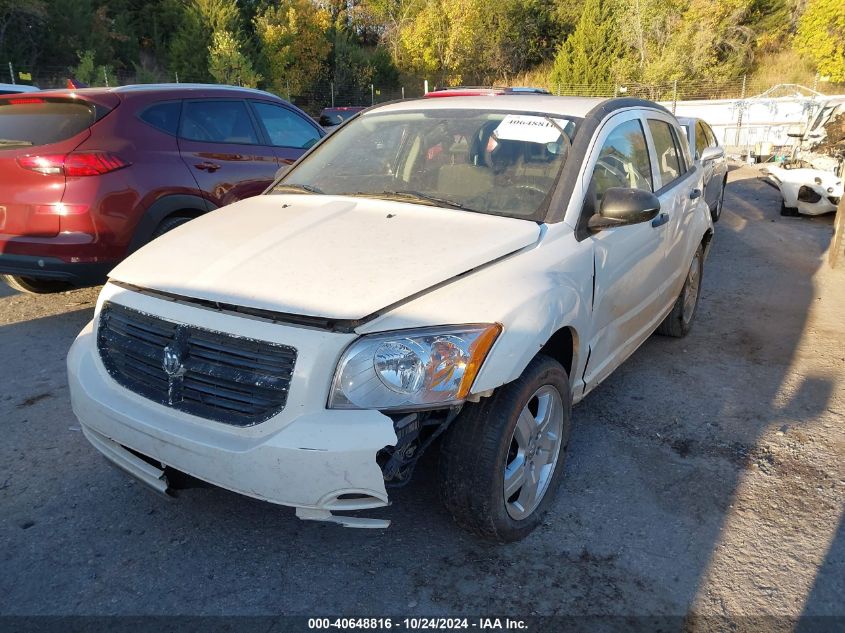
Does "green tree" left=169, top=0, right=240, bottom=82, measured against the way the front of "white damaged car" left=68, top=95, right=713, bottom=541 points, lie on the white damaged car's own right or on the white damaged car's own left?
on the white damaged car's own right

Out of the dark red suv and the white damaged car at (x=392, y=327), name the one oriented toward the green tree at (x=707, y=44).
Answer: the dark red suv

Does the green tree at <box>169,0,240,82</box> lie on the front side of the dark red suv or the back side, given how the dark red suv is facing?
on the front side

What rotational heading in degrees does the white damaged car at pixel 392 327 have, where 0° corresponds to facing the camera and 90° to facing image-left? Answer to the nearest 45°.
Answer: approximately 45°

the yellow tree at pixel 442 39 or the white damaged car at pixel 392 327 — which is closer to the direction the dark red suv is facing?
the yellow tree

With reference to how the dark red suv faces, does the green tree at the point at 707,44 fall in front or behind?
in front

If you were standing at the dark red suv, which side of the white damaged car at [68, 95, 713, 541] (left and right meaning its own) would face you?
right

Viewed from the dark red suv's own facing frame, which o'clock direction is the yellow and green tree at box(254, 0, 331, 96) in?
The yellow and green tree is roughly at 11 o'clock from the dark red suv.

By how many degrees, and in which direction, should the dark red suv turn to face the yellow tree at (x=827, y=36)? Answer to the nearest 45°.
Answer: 0° — it already faces it

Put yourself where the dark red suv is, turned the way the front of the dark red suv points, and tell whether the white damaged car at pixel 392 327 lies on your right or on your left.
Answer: on your right

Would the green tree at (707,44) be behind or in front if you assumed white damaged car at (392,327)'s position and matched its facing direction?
behind

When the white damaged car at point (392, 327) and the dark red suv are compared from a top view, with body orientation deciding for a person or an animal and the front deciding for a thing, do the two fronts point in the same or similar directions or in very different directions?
very different directions
